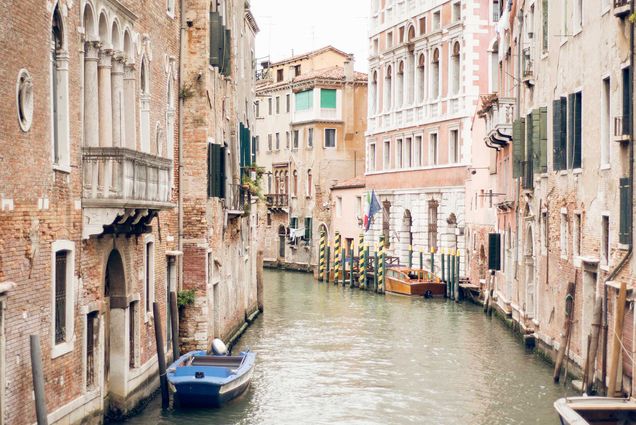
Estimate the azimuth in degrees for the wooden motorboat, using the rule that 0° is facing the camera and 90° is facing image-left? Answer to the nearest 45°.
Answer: approximately 135°

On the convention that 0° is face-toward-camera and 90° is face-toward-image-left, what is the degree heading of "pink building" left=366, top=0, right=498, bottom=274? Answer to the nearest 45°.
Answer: approximately 45°

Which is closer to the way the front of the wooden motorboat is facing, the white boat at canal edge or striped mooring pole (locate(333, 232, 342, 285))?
the striped mooring pole

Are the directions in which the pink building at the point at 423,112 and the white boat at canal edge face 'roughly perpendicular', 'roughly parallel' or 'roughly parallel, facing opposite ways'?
roughly perpendicular

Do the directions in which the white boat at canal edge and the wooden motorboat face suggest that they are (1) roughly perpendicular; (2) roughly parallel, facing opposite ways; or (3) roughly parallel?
roughly parallel

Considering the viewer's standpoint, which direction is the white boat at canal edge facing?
facing away from the viewer and to the left of the viewer

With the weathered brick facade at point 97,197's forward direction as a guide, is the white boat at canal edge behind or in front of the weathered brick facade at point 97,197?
in front

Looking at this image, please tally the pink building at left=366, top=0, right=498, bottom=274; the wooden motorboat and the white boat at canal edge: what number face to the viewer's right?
0

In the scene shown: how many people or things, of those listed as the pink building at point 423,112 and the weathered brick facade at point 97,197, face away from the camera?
0

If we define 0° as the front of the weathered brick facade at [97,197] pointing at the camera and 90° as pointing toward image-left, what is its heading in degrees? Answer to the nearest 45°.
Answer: approximately 315°

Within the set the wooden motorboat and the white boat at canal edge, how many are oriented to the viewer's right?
0
